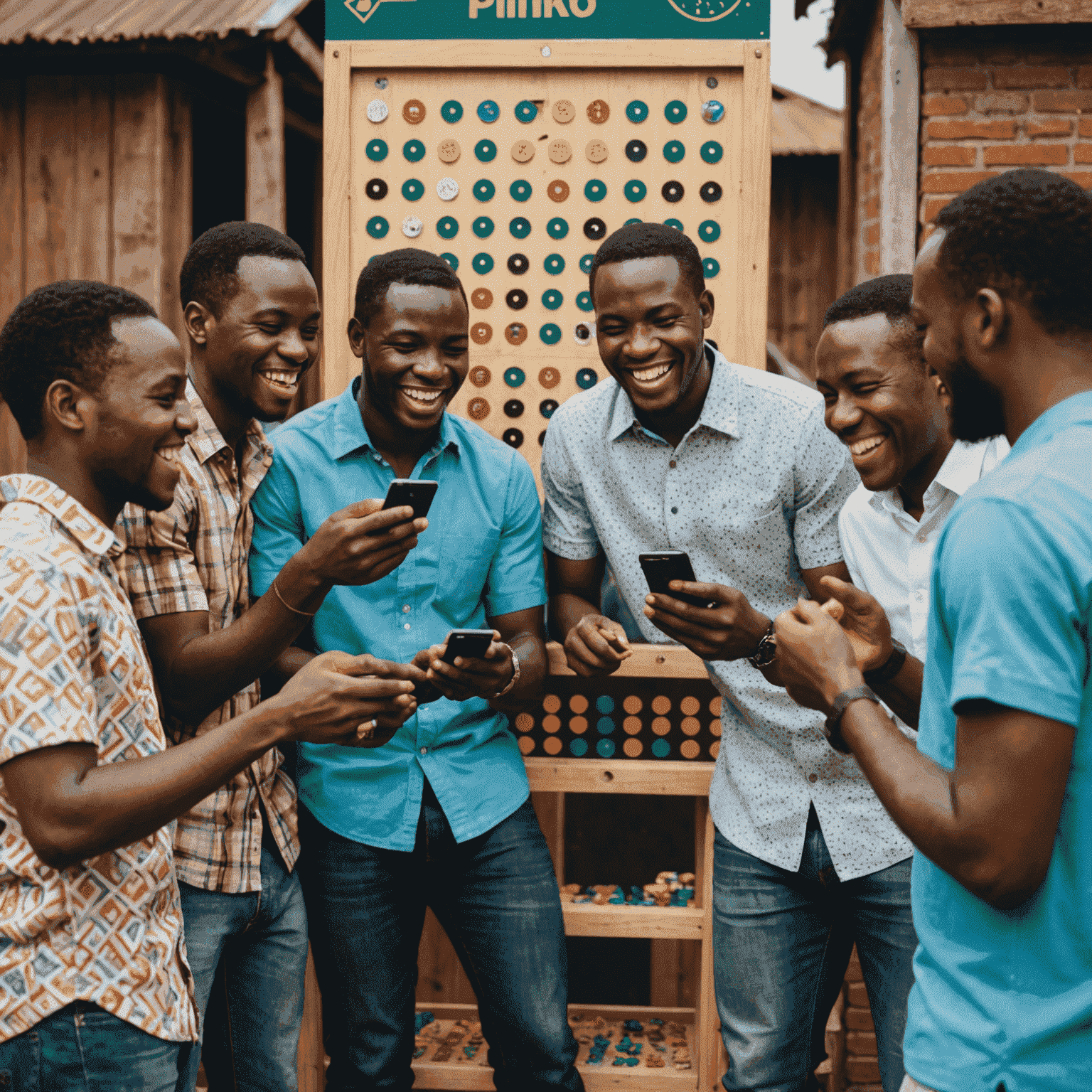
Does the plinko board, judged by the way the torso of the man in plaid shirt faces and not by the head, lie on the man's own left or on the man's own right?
on the man's own left

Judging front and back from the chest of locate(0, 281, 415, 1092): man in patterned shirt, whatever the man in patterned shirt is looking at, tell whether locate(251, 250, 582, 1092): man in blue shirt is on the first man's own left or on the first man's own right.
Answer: on the first man's own left

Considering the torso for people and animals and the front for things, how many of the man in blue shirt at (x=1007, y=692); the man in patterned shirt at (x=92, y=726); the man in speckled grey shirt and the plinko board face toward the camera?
2

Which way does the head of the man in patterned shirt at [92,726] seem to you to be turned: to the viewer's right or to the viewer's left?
to the viewer's right

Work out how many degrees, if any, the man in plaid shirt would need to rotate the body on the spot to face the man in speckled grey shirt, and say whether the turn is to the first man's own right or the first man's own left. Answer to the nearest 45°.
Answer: approximately 45° to the first man's own left

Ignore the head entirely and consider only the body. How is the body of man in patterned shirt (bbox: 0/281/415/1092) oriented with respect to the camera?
to the viewer's right

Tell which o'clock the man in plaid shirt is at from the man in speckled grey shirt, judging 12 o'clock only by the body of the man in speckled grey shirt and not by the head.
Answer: The man in plaid shirt is roughly at 2 o'clock from the man in speckled grey shirt.

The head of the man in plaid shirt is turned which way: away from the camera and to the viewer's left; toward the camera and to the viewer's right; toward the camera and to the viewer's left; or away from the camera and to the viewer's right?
toward the camera and to the viewer's right

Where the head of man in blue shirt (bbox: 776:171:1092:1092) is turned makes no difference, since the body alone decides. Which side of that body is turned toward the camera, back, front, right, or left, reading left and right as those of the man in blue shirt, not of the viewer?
left

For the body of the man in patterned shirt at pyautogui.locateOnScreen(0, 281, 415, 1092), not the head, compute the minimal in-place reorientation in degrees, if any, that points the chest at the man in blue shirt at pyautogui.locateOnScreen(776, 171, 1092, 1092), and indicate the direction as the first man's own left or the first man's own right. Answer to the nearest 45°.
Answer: approximately 45° to the first man's own right

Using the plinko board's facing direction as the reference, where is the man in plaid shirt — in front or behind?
in front

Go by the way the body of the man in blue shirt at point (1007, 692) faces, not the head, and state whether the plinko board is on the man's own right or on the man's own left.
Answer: on the man's own right

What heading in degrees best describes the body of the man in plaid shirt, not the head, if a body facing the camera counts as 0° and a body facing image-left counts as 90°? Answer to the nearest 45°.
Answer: approximately 315°

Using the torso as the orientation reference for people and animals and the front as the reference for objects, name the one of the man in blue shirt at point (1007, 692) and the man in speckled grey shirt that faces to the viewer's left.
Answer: the man in blue shirt
